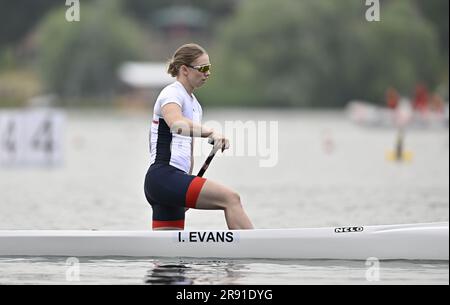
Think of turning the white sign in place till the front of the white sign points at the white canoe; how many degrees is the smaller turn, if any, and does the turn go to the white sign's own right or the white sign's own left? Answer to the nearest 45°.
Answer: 0° — it already faces it

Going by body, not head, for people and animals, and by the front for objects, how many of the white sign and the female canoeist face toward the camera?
1

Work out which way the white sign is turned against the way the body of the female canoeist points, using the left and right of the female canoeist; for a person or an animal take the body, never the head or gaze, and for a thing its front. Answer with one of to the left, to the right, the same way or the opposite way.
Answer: to the right

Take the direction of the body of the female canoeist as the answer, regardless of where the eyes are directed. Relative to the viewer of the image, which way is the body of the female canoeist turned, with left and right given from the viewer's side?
facing to the right of the viewer

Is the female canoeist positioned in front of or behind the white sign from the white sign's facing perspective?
in front

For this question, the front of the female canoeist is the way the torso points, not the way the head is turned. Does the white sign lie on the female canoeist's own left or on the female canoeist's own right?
on the female canoeist's own left

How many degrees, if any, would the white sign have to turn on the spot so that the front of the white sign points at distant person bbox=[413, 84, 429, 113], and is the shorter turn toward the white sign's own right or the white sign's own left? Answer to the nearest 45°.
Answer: approximately 135° to the white sign's own left

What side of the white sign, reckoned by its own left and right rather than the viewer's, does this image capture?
front

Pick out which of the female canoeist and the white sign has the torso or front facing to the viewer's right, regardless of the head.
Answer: the female canoeist
